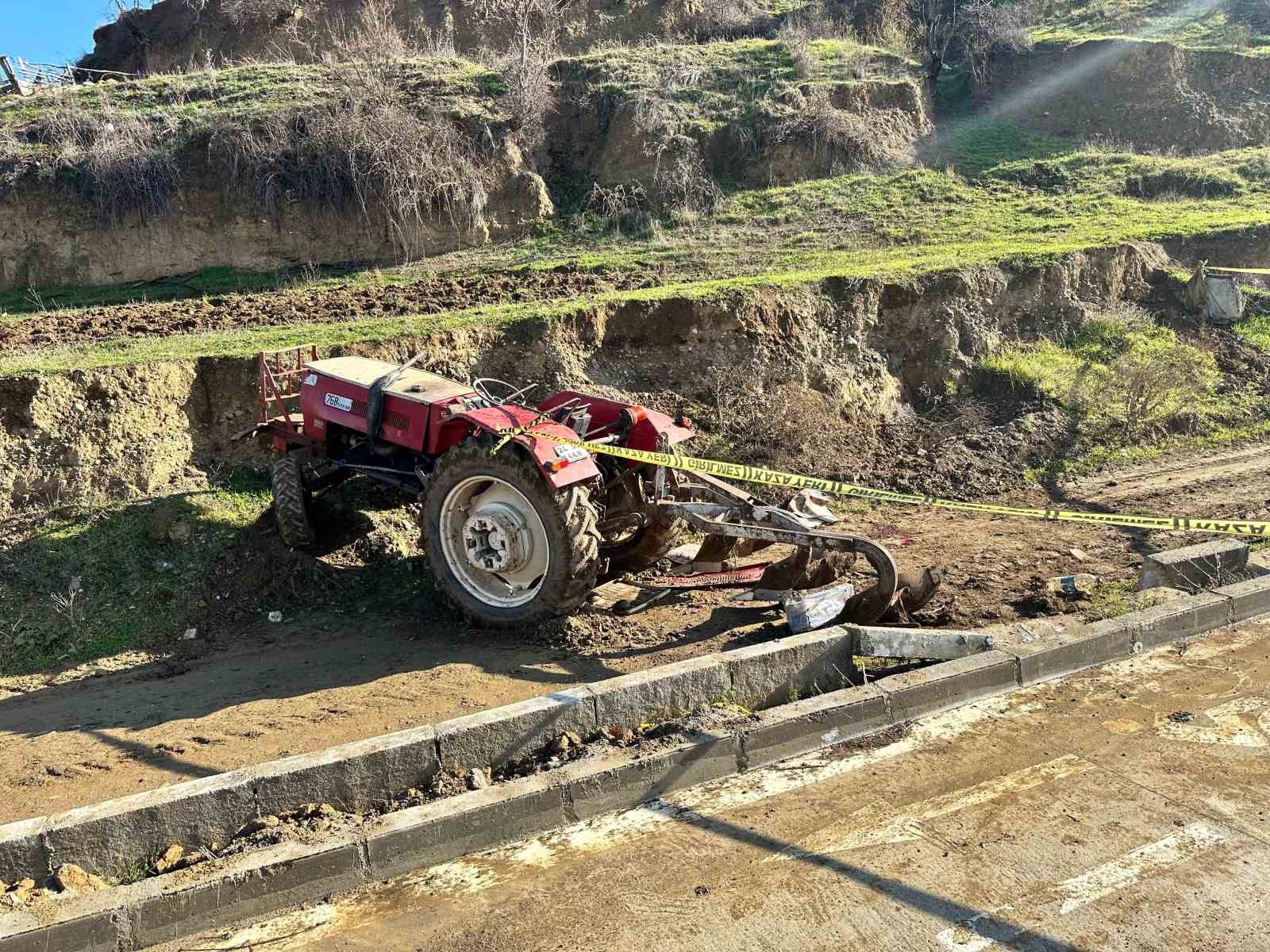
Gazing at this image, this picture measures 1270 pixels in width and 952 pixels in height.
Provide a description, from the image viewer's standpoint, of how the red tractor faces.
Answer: facing away from the viewer and to the left of the viewer

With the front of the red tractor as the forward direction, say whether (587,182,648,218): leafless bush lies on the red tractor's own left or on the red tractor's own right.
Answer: on the red tractor's own right

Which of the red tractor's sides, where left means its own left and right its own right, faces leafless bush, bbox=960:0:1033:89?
right

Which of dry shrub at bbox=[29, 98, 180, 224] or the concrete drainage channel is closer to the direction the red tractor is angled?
the dry shrub

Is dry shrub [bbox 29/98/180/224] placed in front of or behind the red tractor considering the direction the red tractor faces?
in front

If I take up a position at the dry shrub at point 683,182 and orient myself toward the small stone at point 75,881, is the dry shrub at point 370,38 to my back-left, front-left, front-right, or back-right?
back-right

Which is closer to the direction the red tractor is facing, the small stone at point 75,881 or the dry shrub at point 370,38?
the dry shrub

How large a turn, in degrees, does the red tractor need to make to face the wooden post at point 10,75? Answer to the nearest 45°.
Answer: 0° — it already faces it

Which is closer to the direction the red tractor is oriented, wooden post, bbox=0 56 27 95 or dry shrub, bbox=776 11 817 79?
the wooden post

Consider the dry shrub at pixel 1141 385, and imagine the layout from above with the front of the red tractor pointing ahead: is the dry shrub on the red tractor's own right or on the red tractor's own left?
on the red tractor's own right

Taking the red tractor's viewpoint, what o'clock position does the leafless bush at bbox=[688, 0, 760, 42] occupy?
The leafless bush is roughly at 2 o'clock from the red tractor.
